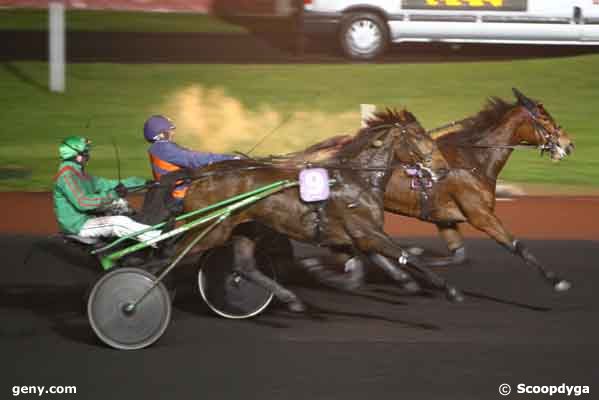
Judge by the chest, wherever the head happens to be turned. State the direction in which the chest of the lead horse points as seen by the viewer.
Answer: to the viewer's right

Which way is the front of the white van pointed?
to the viewer's right

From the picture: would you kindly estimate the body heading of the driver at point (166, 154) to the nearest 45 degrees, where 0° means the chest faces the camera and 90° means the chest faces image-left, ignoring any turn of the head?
approximately 270°

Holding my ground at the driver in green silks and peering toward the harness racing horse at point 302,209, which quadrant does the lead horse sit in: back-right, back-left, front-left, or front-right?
front-left

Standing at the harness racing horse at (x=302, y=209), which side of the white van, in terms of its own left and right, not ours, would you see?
right

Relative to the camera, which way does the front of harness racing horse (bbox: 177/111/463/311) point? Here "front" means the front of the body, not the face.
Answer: to the viewer's right

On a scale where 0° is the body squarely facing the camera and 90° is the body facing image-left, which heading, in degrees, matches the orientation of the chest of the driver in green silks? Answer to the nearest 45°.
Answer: approximately 270°

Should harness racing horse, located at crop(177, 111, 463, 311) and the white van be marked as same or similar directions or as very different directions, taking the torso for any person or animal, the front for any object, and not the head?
same or similar directions

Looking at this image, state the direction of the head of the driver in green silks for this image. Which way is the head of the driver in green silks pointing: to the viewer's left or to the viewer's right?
to the viewer's right

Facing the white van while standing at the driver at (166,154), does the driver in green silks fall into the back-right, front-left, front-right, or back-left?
back-left

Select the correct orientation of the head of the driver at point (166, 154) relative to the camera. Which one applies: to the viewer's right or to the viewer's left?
to the viewer's right

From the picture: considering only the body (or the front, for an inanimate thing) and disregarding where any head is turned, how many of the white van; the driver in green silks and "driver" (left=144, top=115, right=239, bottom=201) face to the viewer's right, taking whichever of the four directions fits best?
3

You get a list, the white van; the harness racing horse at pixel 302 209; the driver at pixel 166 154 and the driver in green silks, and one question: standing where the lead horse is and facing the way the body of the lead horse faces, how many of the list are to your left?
1

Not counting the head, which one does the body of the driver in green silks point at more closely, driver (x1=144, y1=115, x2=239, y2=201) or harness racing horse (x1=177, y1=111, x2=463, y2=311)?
the harness racing horse

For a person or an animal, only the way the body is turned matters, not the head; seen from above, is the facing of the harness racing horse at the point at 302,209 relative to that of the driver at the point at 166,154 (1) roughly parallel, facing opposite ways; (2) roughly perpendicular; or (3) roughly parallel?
roughly parallel

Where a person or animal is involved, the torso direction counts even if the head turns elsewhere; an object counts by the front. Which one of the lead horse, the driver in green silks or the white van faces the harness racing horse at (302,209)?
the driver in green silks
